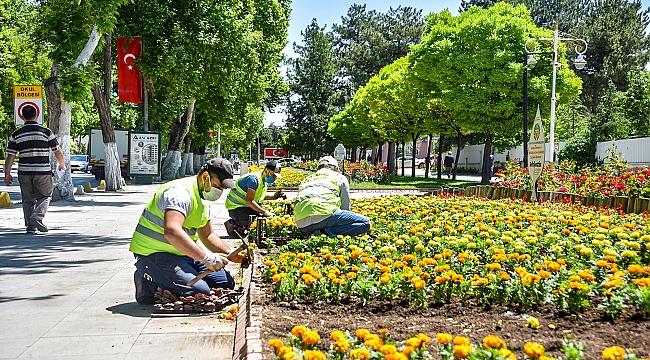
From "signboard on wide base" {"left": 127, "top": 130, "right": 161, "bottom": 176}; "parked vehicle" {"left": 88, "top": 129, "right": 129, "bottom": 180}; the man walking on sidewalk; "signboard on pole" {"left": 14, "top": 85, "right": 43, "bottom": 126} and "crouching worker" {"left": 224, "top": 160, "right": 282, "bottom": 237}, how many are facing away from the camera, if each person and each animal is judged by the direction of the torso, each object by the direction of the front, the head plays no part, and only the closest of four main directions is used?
2

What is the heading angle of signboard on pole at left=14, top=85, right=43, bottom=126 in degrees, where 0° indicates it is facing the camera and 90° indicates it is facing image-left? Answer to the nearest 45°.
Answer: approximately 0°

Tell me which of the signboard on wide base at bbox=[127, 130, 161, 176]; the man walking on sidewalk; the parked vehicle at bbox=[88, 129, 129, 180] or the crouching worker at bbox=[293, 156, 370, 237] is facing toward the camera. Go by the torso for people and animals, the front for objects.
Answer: the signboard on wide base

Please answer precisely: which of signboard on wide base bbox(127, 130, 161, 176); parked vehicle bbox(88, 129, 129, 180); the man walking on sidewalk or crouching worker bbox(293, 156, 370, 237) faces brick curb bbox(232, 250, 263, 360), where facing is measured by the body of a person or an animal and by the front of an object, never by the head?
the signboard on wide base

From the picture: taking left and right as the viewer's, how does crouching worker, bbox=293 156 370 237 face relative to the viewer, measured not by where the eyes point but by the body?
facing away from the viewer and to the right of the viewer

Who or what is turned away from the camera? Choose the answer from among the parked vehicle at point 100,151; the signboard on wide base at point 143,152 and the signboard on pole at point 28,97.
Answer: the parked vehicle

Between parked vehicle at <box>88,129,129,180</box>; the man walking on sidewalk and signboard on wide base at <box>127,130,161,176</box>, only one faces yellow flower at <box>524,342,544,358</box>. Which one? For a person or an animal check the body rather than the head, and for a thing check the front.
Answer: the signboard on wide base

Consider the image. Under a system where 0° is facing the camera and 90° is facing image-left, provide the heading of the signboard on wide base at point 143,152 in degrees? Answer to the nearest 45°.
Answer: approximately 0°

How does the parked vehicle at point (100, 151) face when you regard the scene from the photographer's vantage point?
facing away from the viewer

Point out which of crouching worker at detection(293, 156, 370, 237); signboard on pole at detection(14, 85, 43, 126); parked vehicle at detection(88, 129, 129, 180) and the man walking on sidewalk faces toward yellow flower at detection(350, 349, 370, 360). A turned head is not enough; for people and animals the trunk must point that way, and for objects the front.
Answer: the signboard on pole

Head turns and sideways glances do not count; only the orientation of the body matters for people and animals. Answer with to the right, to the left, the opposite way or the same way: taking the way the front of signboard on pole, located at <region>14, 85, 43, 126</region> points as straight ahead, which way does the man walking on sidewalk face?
the opposite way
